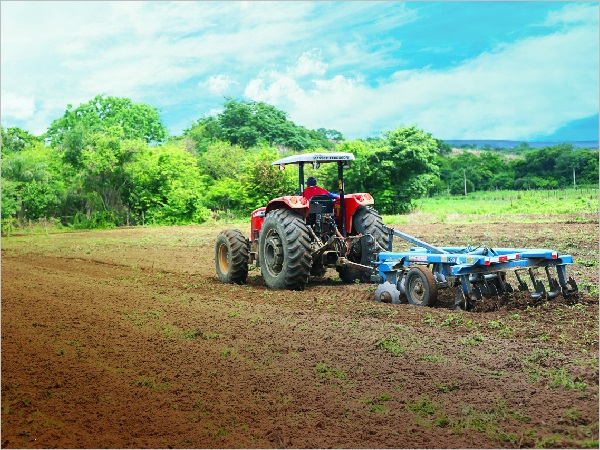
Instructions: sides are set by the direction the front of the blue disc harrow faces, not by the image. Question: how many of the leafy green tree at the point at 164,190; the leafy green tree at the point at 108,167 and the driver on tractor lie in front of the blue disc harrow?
3

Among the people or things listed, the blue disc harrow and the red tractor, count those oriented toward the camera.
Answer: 0

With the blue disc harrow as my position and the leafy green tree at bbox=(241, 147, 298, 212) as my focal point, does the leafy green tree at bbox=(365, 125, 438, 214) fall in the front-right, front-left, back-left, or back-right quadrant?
front-right

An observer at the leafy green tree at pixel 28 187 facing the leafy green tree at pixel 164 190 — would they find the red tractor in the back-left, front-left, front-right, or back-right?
front-right

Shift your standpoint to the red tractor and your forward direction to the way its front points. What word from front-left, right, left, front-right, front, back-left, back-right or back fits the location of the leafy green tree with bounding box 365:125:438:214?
front-right

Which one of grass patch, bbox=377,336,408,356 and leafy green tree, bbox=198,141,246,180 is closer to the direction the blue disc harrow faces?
the leafy green tree

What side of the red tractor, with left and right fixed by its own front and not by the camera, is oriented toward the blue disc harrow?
back

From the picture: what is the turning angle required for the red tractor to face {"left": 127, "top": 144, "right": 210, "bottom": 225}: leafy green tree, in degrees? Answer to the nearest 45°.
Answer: approximately 45° to its right

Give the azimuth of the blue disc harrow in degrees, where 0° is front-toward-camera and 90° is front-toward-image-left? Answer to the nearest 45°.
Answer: approximately 135°

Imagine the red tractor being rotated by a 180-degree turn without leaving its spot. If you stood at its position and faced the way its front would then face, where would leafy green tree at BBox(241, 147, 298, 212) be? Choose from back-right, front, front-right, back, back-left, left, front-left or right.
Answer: back-left

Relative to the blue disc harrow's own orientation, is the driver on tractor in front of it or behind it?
in front

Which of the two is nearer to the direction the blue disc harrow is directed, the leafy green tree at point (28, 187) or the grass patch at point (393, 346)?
the leafy green tree

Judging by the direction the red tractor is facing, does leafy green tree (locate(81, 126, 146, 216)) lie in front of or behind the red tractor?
in front

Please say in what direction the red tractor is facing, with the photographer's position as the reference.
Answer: facing away from the viewer and to the left of the viewer
